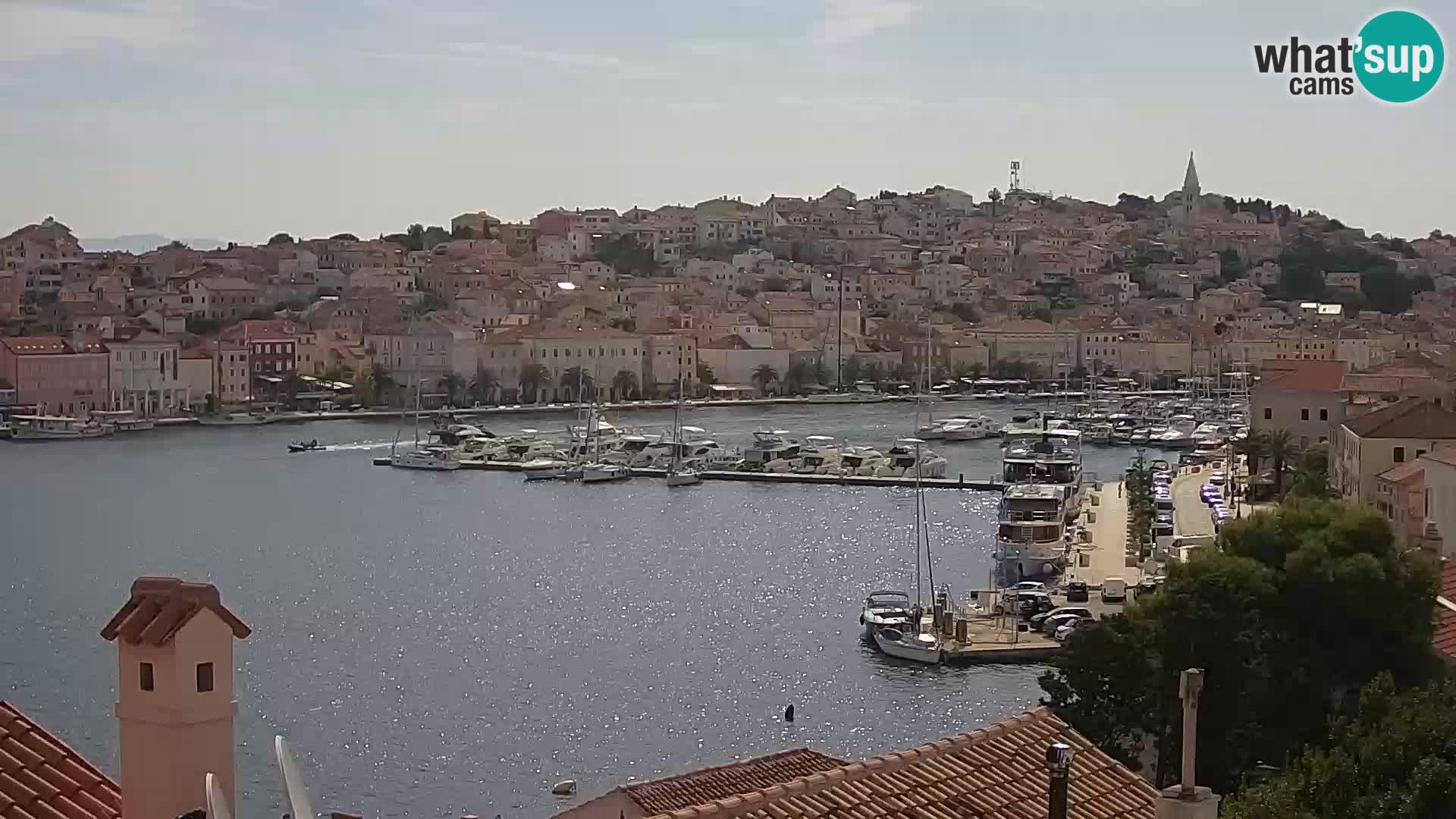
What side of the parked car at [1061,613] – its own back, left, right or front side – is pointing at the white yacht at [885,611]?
front

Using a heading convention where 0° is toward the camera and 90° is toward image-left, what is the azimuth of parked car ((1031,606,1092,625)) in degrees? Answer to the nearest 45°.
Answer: approximately 90°

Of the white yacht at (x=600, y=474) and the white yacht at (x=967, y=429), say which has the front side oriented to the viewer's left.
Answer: the white yacht at (x=967, y=429)

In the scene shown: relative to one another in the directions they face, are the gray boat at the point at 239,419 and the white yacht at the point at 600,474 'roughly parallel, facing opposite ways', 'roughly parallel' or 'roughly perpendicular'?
roughly parallel

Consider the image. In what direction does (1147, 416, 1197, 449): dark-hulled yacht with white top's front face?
to the viewer's left

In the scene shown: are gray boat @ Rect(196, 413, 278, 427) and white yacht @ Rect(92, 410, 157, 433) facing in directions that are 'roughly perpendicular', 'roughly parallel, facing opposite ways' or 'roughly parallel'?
roughly parallel

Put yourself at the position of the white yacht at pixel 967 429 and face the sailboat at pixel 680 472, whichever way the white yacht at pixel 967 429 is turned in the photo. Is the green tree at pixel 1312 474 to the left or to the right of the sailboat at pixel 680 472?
left

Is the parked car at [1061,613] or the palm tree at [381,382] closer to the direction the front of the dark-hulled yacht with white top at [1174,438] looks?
the palm tree

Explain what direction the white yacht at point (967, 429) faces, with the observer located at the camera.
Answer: facing to the left of the viewer

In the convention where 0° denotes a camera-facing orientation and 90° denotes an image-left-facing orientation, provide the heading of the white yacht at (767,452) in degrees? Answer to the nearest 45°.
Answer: approximately 225°

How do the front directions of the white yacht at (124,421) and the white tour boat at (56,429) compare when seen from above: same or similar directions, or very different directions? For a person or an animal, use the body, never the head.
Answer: same or similar directions
